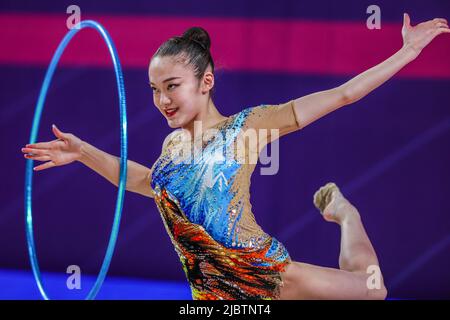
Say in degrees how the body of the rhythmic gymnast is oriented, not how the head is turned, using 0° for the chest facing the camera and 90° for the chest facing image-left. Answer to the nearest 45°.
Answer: approximately 45°
